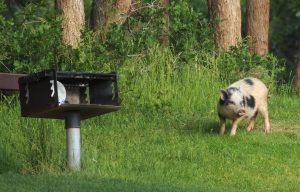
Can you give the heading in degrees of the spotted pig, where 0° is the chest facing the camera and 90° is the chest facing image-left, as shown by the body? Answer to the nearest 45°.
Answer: approximately 45°
